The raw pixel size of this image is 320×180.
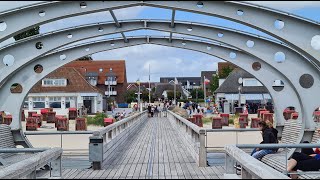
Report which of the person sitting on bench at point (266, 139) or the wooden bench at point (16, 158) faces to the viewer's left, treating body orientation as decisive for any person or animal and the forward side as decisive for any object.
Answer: the person sitting on bench

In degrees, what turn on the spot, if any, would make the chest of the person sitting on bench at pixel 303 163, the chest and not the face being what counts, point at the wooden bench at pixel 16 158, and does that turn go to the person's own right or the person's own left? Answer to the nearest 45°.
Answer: approximately 45° to the person's own left

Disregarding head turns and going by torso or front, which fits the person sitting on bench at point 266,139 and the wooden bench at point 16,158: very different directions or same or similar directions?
very different directions

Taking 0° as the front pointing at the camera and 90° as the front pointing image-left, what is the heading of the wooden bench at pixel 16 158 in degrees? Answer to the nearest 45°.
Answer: approximately 315°

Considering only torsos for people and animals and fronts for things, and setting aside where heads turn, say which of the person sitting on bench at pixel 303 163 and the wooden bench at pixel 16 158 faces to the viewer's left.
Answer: the person sitting on bench

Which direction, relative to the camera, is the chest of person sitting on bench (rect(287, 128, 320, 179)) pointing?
to the viewer's left

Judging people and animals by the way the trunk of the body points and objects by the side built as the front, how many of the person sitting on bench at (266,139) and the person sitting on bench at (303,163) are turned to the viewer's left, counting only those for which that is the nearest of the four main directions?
2

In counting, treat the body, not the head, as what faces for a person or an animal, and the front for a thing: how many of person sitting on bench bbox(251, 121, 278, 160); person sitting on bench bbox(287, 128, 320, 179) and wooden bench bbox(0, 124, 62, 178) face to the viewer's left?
2

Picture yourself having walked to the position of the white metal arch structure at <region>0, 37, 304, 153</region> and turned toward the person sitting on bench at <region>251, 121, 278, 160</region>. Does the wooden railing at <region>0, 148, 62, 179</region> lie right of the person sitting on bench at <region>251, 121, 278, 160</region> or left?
right

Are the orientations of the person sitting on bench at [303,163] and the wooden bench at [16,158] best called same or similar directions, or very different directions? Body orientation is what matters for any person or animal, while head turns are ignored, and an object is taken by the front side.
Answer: very different directions

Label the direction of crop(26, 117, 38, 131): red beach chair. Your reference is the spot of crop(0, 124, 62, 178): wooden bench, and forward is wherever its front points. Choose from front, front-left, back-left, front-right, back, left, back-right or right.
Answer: back-left

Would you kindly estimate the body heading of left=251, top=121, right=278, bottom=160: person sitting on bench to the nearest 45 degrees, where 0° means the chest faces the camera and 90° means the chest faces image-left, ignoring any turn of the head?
approximately 90°
